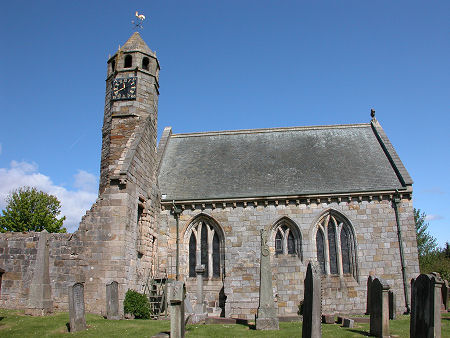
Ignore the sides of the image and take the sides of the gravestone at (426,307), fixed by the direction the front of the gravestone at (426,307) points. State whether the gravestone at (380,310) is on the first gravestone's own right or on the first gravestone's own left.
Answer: on the first gravestone's own right

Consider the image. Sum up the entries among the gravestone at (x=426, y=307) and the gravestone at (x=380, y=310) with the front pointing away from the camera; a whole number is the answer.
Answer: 0

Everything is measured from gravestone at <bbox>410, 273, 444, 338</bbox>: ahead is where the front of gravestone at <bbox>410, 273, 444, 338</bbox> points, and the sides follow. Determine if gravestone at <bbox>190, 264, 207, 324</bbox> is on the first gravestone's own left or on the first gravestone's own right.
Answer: on the first gravestone's own right

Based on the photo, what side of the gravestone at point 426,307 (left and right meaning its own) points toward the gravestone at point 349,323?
right

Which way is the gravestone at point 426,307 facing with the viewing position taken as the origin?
facing the viewer and to the left of the viewer
